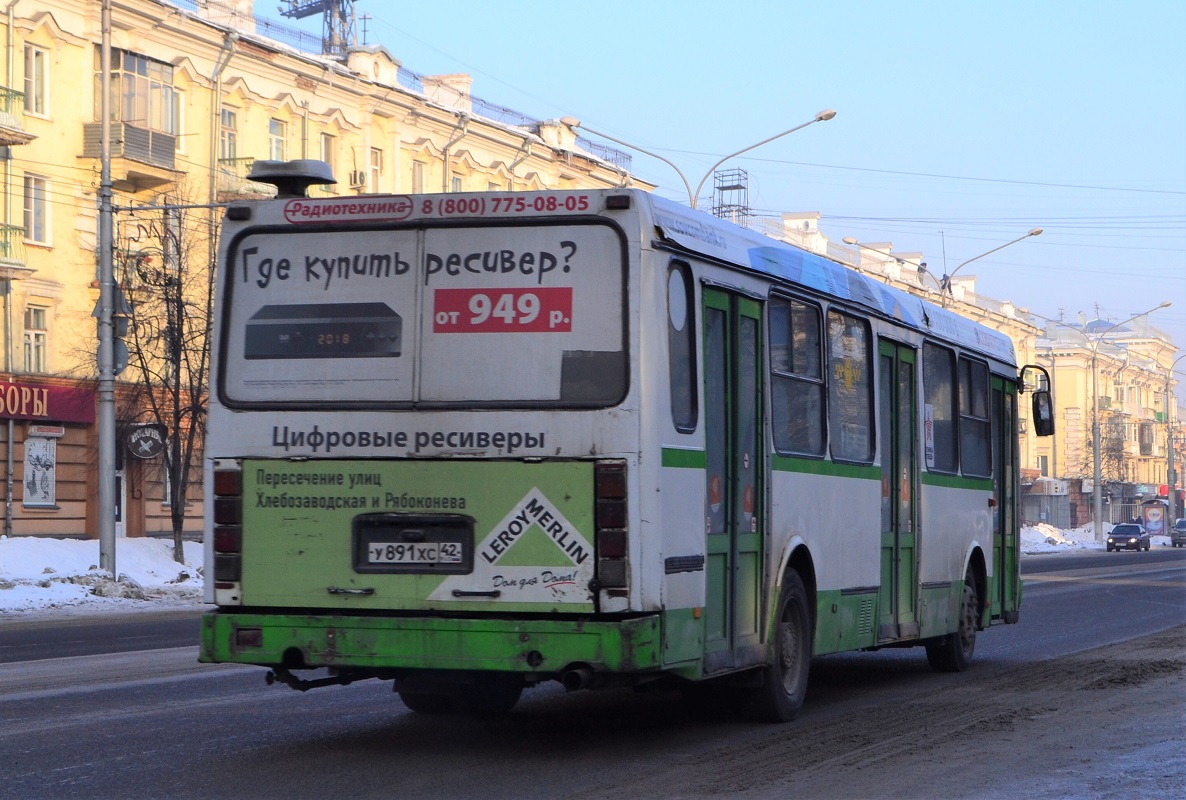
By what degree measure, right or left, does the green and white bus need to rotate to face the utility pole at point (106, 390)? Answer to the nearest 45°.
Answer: approximately 45° to its left

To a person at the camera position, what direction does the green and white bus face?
facing away from the viewer and to the right of the viewer

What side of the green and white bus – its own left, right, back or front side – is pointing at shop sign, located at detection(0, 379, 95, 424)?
left

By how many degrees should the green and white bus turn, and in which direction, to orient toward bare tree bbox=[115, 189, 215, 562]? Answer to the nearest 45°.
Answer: approximately 45° to its left

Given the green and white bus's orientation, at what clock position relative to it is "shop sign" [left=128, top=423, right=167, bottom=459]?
The shop sign is roughly at 10 o'clock from the green and white bus.
